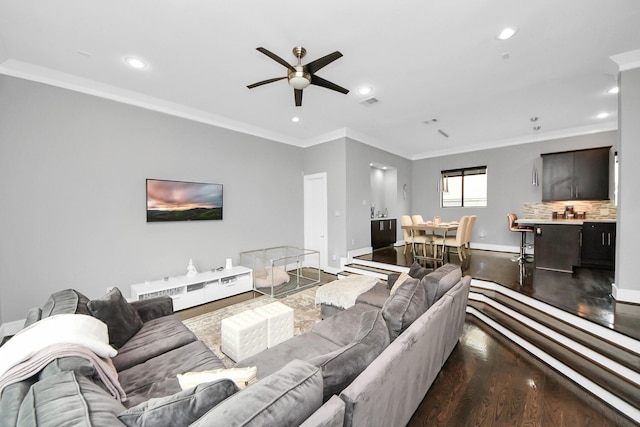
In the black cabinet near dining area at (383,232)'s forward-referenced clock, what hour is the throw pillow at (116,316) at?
The throw pillow is roughly at 2 o'clock from the black cabinet near dining area.

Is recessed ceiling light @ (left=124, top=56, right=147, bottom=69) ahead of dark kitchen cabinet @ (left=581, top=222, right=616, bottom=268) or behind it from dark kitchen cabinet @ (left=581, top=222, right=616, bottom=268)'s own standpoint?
ahead

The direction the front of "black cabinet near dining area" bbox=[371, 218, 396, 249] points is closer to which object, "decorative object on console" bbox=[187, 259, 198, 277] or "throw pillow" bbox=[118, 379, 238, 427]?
the throw pillow

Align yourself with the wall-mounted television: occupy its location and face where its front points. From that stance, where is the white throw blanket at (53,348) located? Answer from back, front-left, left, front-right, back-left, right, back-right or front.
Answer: front-right

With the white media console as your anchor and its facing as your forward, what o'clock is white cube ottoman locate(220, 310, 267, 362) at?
The white cube ottoman is roughly at 1 o'clock from the white media console.

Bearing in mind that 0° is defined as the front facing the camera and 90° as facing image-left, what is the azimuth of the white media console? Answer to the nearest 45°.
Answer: approximately 315°

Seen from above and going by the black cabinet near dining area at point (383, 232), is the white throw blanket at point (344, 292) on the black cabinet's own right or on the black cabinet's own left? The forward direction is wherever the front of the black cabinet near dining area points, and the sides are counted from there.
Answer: on the black cabinet's own right

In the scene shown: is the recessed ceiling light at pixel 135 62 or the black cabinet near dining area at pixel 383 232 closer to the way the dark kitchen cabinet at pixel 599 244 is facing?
the recessed ceiling light

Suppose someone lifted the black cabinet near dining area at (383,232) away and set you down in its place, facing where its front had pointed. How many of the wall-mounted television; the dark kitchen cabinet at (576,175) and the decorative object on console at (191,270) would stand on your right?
2

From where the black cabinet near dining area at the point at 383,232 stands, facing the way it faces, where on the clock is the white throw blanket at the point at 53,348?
The white throw blanket is roughly at 2 o'clock from the black cabinet near dining area.

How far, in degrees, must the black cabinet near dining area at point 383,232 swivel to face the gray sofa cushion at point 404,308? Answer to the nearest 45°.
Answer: approximately 45° to its right

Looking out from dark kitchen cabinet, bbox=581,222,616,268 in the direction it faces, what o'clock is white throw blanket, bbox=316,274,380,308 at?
The white throw blanket is roughly at 1 o'clock from the dark kitchen cabinet.

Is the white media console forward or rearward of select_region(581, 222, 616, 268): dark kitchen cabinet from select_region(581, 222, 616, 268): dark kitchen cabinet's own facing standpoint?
forward

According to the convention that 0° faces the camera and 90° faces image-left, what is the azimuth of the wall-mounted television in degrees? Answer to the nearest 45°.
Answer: approximately 315°

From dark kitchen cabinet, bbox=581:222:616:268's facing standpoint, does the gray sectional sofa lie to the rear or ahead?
ahead
